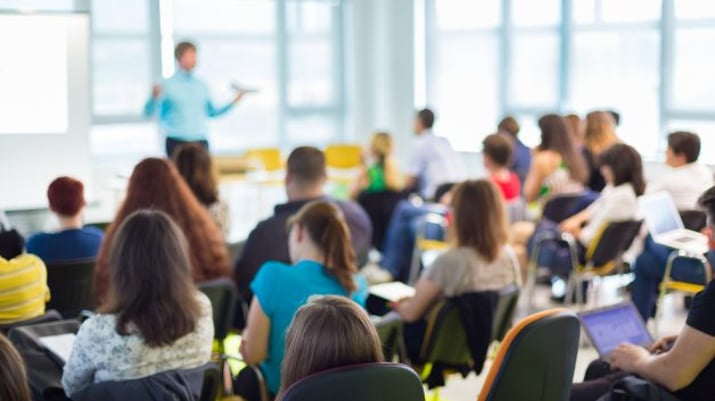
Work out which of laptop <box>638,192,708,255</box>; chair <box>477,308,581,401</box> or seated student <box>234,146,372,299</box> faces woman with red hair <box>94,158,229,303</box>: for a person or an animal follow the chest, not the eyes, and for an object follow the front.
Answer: the chair

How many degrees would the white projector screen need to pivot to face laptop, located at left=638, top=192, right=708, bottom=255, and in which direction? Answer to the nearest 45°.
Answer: approximately 45° to its left

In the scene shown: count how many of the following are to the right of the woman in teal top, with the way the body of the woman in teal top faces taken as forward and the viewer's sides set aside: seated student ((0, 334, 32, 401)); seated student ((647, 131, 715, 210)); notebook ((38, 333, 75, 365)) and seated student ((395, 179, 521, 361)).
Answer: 2

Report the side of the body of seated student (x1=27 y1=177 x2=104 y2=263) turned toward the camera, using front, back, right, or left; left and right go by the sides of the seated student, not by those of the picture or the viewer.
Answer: back

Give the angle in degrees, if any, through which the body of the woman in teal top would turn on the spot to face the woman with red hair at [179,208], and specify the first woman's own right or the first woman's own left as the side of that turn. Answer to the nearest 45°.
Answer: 0° — they already face them

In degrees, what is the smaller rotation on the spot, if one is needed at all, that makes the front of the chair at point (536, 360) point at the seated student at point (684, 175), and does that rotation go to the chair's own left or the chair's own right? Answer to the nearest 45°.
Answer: approximately 45° to the chair's own right

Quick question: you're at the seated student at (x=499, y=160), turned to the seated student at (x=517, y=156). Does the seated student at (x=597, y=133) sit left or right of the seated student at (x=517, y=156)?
right

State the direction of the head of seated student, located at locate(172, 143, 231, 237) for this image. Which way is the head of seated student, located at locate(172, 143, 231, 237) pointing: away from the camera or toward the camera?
away from the camera

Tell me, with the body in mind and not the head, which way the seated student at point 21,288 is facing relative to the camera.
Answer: away from the camera

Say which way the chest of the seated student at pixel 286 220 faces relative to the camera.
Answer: away from the camera

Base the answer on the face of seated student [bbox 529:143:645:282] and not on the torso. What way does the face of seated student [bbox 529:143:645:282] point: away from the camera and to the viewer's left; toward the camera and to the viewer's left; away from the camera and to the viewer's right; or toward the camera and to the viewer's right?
away from the camera and to the viewer's left

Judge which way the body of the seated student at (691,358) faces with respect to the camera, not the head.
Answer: to the viewer's left

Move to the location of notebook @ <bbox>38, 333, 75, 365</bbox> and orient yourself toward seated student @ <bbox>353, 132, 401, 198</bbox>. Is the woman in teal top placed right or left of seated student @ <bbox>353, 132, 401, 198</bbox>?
right

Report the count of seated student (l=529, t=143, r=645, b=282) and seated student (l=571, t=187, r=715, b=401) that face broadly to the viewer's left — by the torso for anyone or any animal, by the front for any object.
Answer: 2
